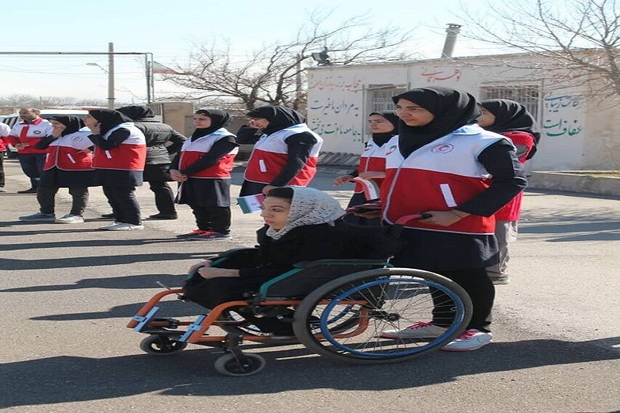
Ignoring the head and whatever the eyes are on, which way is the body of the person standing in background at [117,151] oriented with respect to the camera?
to the viewer's left

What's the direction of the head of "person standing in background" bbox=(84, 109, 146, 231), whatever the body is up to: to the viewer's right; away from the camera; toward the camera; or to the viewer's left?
to the viewer's left

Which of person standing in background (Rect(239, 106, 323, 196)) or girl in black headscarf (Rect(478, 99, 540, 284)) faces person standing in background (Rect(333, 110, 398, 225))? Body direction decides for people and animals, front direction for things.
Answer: the girl in black headscarf

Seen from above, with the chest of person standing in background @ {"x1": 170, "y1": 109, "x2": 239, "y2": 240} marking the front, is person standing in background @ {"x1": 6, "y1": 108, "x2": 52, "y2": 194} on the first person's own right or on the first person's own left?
on the first person's own right

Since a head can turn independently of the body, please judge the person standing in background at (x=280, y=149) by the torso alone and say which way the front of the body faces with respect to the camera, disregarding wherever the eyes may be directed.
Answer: to the viewer's left

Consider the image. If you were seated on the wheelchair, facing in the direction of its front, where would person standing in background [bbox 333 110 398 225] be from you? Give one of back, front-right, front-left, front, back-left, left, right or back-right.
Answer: back-right

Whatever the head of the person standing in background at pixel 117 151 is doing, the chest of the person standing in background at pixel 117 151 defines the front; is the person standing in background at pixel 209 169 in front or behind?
behind

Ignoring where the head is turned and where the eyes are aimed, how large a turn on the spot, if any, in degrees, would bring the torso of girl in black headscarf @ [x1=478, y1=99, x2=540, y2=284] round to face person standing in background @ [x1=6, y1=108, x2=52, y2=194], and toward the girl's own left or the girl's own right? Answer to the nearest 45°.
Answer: approximately 45° to the girl's own right

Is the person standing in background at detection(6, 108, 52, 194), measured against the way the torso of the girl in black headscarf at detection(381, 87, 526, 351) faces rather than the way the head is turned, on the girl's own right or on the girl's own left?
on the girl's own right

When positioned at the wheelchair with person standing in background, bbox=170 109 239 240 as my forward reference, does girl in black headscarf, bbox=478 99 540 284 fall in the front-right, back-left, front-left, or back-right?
front-right

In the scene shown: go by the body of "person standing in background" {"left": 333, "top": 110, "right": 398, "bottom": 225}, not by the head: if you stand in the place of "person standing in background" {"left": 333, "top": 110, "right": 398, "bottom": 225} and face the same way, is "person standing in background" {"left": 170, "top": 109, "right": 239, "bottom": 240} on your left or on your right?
on your right
